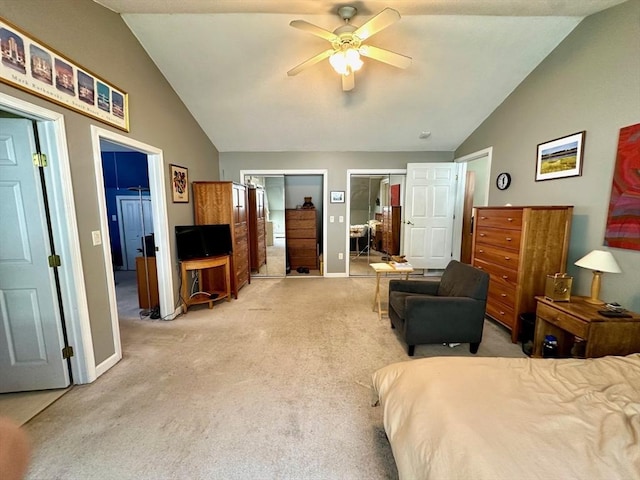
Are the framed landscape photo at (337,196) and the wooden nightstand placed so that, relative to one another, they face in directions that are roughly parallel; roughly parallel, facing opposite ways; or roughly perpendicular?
roughly perpendicular

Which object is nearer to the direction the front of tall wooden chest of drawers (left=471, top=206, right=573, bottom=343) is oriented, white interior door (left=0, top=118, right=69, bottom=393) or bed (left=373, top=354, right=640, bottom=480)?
the white interior door

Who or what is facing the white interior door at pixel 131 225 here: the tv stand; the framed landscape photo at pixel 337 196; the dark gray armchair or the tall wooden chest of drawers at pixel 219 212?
the dark gray armchair

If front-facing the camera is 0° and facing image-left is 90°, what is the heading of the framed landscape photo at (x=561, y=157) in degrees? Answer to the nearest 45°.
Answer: approximately 45°

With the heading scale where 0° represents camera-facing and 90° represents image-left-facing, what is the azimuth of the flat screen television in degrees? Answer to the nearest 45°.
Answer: approximately 315°

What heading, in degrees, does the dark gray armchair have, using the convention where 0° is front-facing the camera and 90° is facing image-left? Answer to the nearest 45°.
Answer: approximately 90°

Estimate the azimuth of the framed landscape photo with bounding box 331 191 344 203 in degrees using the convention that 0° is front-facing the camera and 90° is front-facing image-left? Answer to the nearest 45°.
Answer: approximately 0°

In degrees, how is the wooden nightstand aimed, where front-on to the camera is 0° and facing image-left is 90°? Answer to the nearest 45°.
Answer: approximately 45°

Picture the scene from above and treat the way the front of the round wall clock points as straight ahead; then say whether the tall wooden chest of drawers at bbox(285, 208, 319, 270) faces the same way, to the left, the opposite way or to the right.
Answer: to the left
